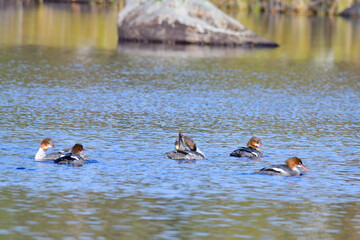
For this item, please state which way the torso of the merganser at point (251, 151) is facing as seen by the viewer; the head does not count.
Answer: to the viewer's right

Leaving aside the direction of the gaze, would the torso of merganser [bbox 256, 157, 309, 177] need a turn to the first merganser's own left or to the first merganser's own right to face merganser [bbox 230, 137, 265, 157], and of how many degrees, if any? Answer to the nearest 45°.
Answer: approximately 135° to the first merganser's own left

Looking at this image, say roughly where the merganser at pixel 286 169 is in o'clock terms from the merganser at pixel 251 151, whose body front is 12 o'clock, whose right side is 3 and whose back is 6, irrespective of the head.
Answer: the merganser at pixel 286 169 is roughly at 2 o'clock from the merganser at pixel 251 151.

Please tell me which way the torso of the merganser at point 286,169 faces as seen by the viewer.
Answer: to the viewer's right

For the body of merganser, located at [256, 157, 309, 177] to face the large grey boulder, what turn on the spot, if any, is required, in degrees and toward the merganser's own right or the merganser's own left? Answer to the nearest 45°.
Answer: approximately 90° to the merganser's own left

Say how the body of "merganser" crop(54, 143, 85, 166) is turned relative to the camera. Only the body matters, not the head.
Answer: to the viewer's right

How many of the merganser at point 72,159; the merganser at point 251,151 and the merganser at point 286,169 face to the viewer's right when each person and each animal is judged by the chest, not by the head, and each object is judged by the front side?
3

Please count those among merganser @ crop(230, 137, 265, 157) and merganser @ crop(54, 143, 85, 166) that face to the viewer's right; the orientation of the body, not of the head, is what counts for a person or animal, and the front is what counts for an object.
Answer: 2

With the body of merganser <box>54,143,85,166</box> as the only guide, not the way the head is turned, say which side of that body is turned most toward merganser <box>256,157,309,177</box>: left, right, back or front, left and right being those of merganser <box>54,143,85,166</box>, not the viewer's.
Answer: front

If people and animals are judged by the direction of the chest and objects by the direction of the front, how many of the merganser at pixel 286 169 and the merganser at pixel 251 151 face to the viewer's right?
2

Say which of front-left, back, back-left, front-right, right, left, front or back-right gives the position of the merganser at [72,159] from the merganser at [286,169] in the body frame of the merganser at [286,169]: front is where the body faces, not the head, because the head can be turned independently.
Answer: back

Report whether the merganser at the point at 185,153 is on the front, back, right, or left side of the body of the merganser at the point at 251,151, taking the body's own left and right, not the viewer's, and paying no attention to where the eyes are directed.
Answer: back
